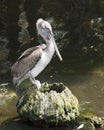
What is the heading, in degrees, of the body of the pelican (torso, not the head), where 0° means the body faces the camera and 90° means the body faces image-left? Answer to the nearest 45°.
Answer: approximately 270°
